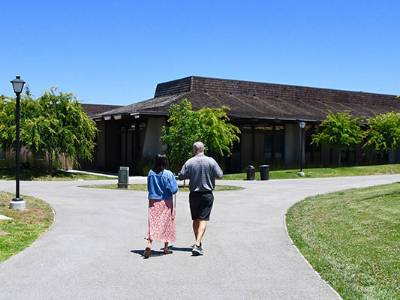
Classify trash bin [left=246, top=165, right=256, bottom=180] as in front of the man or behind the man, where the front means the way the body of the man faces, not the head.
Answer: in front

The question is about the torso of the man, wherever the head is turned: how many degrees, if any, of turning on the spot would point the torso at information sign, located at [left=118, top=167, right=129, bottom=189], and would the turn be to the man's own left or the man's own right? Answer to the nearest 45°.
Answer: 0° — they already face it

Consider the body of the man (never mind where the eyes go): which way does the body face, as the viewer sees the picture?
away from the camera

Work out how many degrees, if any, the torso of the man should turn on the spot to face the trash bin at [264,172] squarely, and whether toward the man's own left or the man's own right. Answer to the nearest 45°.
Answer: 0° — they already face it

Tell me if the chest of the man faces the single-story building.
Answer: yes

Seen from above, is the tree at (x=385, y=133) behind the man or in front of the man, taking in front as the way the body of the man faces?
in front

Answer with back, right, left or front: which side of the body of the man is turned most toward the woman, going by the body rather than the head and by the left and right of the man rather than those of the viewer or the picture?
left
